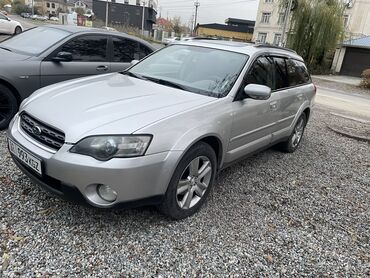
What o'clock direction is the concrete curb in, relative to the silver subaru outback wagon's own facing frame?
The concrete curb is roughly at 6 o'clock from the silver subaru outback wagon.

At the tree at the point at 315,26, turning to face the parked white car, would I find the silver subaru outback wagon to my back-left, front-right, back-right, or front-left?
front-left

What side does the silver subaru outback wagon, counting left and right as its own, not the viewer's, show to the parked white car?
right

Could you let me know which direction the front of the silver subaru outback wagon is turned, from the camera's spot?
facing the viewer and to the left of the viewer
